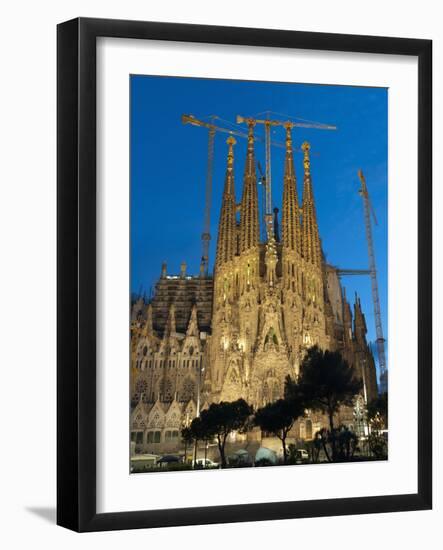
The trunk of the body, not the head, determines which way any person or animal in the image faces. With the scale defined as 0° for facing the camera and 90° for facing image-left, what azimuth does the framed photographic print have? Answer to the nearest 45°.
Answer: approximately 315°
